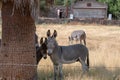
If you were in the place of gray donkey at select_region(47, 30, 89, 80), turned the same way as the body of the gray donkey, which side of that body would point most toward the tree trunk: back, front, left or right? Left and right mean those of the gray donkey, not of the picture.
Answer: front

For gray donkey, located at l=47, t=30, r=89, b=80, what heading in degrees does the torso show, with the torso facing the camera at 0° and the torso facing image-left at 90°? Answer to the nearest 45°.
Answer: approximately 45°
